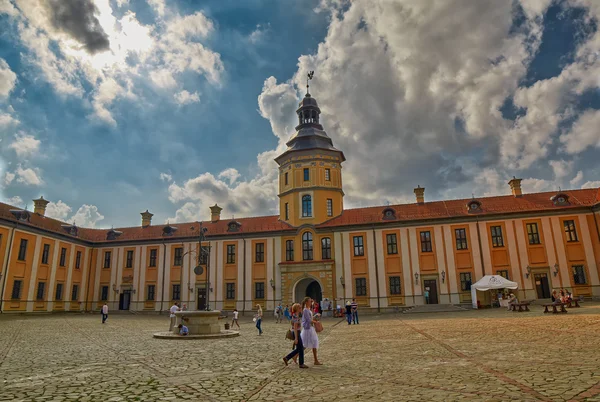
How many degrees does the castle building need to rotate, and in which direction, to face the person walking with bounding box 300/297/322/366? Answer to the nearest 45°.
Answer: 0° — it already faces them

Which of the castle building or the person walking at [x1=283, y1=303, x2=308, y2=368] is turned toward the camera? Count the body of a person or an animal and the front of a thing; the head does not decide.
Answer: the castle building

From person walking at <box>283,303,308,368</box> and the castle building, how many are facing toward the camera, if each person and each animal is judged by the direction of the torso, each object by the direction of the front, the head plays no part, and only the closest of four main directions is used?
1

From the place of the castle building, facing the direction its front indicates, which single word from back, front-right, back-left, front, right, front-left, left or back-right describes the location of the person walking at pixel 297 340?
front

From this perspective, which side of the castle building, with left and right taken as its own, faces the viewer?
front
